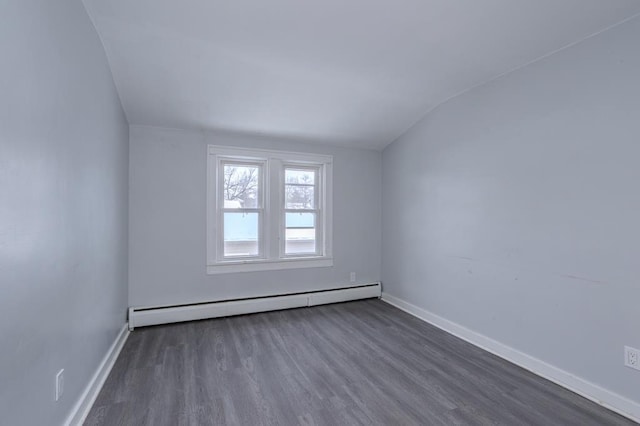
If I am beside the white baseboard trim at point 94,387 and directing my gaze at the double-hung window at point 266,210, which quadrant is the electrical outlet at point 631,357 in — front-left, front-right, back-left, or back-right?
front-right

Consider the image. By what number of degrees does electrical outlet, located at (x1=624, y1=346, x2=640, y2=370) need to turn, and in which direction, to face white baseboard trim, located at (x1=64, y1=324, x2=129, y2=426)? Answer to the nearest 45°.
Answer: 0° — it already faces it

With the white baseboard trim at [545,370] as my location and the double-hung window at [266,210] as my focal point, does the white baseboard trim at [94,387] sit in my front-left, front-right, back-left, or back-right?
front-left

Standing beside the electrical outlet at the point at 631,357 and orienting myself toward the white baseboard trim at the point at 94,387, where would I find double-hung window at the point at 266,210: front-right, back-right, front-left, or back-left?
front-right

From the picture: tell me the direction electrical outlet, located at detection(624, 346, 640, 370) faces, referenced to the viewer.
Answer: facing the viewer and to the left of the viewer

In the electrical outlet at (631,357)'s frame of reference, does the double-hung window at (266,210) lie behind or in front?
in front

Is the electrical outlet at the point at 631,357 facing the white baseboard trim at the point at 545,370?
no
